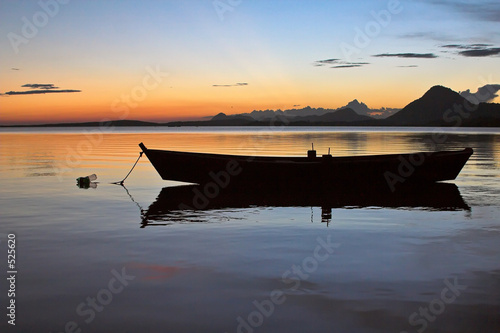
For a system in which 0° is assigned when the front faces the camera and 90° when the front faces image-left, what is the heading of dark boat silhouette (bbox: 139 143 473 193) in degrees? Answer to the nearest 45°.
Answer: approximately 90°
